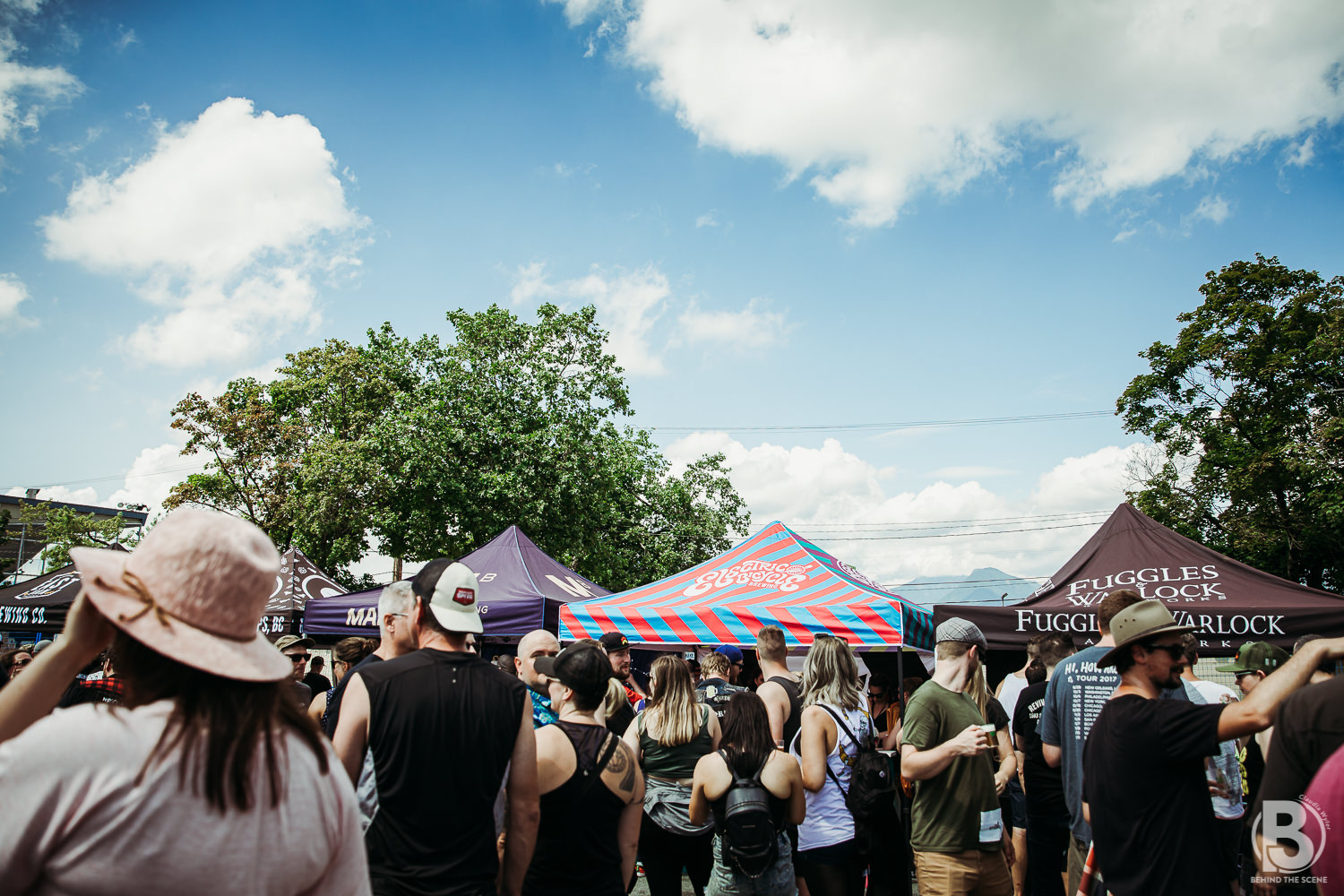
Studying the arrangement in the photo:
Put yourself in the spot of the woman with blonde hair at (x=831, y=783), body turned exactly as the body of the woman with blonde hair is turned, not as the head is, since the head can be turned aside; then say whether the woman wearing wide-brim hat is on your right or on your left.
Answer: on your left

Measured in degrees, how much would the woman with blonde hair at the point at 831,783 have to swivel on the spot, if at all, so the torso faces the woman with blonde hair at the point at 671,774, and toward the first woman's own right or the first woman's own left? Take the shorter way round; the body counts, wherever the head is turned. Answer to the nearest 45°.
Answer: approximately 45° to the first woman's own left

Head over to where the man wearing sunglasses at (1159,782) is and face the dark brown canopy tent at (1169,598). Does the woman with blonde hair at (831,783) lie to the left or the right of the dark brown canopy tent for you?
left

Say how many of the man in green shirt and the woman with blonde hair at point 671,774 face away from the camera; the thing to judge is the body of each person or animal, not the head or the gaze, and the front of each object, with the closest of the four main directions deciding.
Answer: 1

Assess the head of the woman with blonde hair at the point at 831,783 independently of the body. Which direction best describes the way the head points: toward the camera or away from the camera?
away from the camera

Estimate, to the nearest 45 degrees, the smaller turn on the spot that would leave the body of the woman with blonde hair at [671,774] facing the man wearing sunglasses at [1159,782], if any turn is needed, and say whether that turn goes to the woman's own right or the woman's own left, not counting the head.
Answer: approximately 135° to the woman's own right

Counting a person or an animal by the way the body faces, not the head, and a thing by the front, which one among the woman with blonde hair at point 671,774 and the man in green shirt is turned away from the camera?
the woman with blonde hair

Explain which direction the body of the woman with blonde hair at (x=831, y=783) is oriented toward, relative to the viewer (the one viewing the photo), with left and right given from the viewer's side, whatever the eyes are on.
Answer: facing away from the viewer and to the left of the viewer

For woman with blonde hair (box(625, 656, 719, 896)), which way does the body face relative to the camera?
away from the camera

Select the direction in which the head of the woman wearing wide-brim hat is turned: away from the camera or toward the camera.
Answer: away from the camera

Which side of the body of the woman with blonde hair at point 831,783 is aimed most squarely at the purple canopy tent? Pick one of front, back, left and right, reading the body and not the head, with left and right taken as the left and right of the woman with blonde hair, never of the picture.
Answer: front

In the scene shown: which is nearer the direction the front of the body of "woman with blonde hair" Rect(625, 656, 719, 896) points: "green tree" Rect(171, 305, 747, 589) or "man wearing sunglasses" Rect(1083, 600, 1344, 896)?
the green tree

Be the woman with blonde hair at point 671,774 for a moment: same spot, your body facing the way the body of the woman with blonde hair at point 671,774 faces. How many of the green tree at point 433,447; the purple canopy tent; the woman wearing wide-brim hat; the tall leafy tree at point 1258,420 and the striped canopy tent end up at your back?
1
